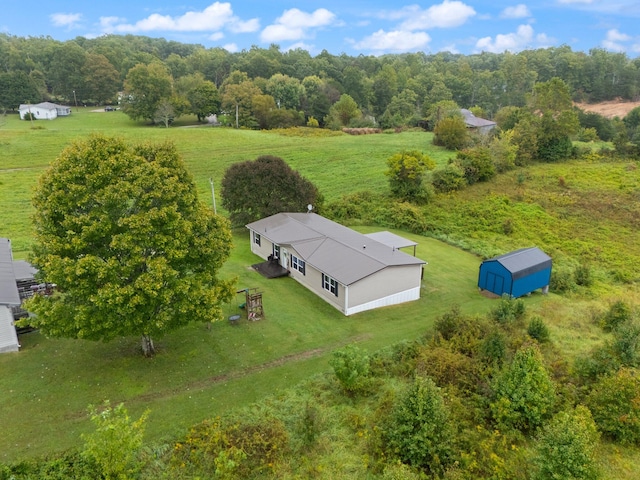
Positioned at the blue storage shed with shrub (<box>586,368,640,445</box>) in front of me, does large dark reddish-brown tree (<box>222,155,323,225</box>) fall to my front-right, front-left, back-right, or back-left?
back-right

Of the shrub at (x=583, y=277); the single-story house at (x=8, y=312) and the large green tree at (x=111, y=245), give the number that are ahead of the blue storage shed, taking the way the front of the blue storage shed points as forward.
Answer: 2

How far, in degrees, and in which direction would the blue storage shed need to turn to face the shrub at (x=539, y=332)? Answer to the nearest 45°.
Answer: approximately 45° to its left

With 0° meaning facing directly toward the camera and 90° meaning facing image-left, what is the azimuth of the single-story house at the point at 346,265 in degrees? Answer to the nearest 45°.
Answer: approximately 45°

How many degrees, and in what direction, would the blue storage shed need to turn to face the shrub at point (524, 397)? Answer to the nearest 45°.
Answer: approximately 45° to its left

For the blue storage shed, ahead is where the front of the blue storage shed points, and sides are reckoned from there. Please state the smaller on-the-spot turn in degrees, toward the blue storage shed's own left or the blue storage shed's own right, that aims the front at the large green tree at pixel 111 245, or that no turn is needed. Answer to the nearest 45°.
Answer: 0° — it already faces it

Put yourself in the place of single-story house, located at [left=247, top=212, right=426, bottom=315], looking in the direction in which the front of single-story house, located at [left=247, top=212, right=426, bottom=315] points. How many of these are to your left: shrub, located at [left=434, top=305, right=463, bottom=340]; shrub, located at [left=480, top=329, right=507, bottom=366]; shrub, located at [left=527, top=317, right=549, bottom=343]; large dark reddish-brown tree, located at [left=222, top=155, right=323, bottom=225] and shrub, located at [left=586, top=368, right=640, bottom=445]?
4

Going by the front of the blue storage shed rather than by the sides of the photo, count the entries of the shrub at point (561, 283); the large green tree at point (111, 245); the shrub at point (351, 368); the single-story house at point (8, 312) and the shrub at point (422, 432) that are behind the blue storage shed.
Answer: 1

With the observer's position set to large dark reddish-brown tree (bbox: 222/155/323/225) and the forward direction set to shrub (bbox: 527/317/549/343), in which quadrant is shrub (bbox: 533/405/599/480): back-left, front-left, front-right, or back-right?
front-right

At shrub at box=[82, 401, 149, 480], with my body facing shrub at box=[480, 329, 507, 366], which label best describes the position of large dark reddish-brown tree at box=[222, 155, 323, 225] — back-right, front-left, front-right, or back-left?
front-left

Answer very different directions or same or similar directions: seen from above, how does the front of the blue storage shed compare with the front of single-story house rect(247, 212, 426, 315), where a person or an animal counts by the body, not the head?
same or similar directions

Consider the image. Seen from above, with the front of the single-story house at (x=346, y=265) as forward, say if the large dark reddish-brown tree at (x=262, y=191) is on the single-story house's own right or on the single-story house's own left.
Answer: on the single-story house's own right

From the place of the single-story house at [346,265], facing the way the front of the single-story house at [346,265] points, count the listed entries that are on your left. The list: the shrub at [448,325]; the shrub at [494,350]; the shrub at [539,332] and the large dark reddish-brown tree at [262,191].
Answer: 3

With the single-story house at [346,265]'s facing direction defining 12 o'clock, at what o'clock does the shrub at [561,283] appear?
The shrub is roughly at 7 o'clock from the single-story house.

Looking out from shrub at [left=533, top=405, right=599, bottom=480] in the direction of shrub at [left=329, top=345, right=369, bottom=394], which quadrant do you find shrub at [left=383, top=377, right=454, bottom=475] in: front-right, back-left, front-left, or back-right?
front-left

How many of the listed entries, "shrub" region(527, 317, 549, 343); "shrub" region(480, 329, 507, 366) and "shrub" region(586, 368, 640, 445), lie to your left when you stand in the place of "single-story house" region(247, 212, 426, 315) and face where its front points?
3

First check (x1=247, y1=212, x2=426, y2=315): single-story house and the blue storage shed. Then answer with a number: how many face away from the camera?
0
